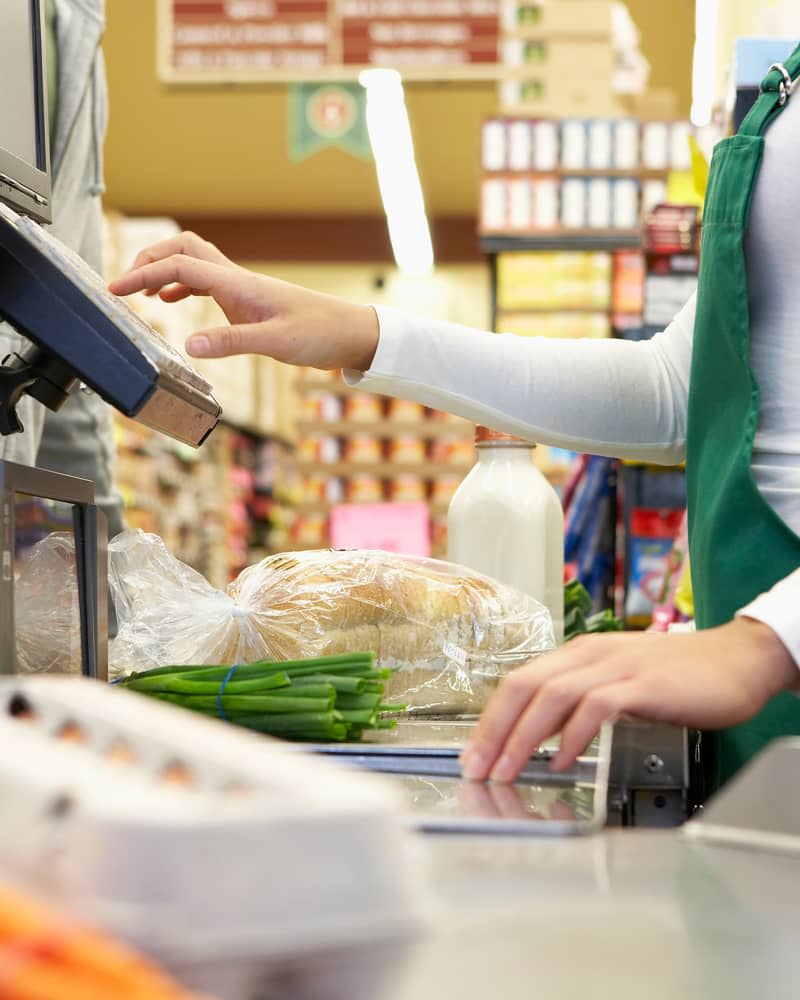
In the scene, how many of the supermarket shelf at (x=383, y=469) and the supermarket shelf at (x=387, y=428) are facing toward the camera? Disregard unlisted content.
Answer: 2

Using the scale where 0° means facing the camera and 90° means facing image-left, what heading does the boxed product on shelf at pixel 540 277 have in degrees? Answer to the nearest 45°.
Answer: approximately 0°

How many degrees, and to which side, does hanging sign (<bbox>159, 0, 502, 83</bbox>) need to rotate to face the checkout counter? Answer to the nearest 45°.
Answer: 0° — it already faces it
